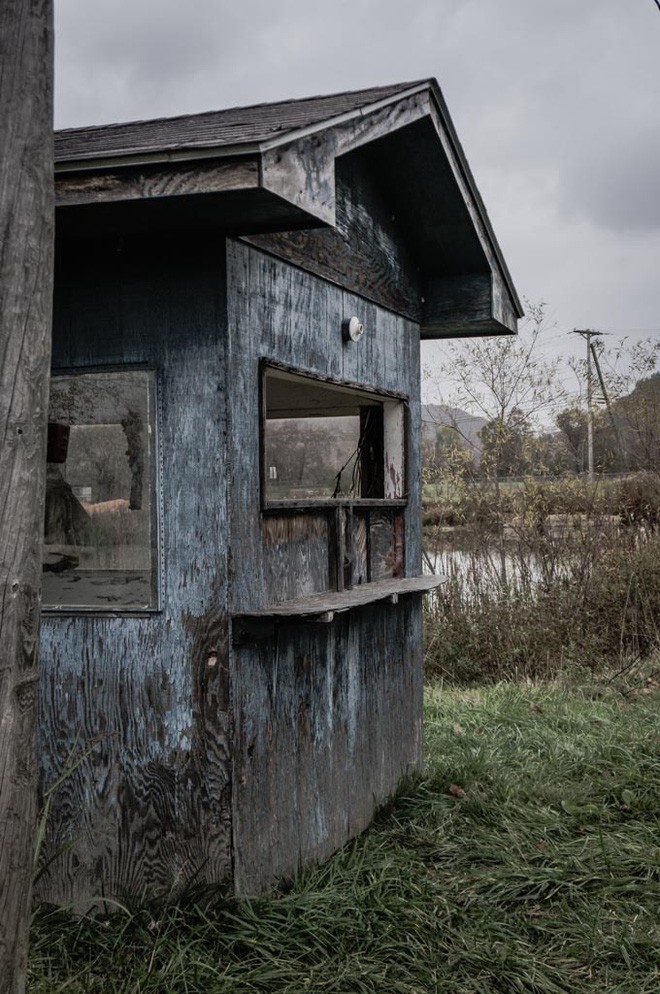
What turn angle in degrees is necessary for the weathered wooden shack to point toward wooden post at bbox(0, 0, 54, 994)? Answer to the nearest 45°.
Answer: approximately 45° to its right

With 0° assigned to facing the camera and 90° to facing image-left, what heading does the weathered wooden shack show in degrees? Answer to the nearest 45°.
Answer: approximately 315°
